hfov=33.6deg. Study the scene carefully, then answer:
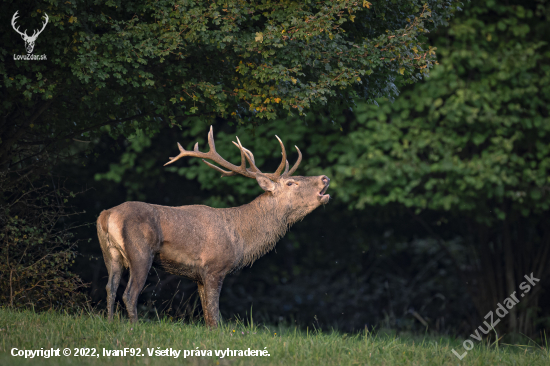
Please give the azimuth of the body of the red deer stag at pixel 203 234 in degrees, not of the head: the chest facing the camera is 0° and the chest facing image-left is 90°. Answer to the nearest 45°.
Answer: approximately 270°

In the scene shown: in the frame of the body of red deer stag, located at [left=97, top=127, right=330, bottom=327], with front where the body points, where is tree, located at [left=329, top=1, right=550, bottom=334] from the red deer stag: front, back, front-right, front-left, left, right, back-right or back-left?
front-left
